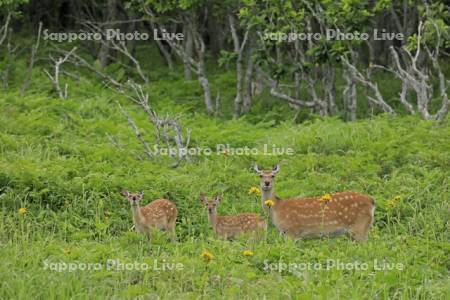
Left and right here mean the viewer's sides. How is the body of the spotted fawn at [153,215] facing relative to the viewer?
facing the viewer and to the left of the viewer

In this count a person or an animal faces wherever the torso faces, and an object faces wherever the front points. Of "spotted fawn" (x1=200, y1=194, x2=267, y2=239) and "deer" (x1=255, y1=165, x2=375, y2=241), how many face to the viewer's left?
2

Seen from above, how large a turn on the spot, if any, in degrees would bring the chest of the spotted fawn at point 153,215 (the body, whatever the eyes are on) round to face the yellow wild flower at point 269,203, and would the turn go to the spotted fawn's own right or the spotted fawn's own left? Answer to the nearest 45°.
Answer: approximately 135° to the spotted fawn's own left

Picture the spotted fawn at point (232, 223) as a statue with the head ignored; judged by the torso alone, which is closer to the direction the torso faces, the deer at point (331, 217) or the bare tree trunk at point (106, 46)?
the bare tree trunk

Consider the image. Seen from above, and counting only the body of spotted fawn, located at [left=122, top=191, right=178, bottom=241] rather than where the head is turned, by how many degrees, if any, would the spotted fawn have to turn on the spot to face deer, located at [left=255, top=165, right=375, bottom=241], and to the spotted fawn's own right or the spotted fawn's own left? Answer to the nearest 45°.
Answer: approximately 135° to the spotted fawn's own left

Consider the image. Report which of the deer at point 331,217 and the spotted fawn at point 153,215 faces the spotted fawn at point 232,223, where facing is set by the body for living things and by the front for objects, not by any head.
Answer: the deer

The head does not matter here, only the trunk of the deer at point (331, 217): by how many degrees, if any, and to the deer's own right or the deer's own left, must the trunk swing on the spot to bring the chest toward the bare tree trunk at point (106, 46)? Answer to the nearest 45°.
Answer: approximately 45° to the deer's own right

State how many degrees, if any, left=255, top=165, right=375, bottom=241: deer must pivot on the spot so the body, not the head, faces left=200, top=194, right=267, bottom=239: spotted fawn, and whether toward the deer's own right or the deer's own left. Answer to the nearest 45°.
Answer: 0° — it already faces it

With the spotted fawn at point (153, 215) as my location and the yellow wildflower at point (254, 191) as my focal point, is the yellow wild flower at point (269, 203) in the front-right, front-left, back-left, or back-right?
front-right

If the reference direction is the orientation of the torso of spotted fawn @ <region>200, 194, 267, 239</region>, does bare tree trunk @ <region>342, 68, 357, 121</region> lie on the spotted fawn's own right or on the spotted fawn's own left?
on the spotted fawn's own right

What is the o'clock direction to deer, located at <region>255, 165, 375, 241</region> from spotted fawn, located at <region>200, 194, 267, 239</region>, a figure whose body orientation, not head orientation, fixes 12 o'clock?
The deer is roughly at 6 o'clock from the spotted fawn.

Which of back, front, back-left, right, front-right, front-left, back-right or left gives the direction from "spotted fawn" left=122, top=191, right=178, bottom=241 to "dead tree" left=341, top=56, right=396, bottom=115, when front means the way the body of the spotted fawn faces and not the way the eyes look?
back

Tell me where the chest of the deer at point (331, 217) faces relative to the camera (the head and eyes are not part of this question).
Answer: to the viewer's left

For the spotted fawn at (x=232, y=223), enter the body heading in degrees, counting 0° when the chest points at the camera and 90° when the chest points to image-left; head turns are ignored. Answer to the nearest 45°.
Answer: approximately 90°
